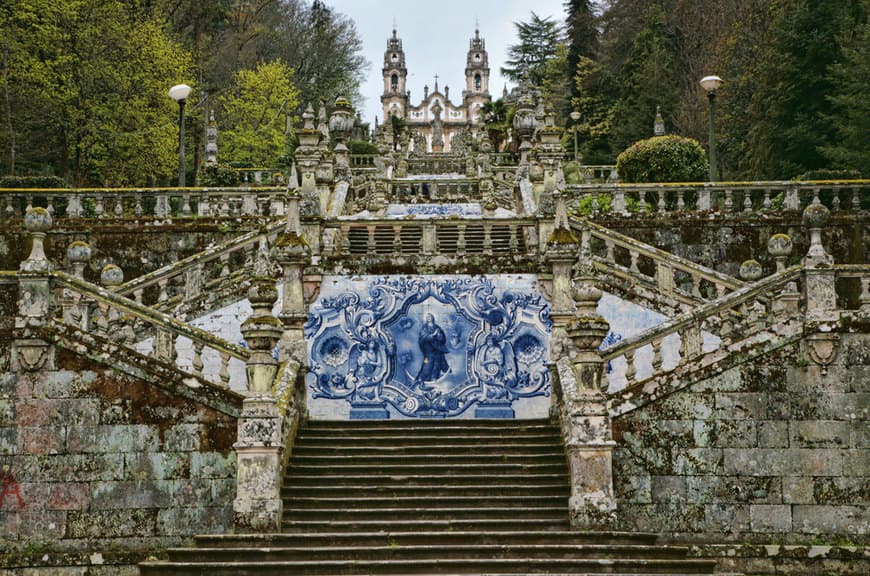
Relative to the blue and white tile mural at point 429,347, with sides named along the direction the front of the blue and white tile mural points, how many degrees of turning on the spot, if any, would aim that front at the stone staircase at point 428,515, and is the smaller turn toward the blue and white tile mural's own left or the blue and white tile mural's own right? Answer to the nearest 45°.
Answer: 0° — it already faces it

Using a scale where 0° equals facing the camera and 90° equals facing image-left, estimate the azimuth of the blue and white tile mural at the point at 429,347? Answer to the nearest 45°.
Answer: approximately 0°

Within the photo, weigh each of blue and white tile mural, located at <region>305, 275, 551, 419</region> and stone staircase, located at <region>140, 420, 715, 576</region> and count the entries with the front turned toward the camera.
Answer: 2

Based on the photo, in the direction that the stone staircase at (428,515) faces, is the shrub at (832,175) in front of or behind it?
behind

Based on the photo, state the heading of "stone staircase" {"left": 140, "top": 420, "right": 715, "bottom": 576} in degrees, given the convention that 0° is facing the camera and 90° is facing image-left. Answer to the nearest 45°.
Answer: approximately 0°

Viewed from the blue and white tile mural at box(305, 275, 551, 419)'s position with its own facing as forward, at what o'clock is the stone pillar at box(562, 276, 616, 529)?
The stone pillar is roughly at 11 o'clock from the blue and white tile mural.

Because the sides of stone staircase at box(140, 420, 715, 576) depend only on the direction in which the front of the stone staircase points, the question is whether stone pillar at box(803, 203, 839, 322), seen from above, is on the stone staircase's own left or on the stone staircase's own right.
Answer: on the stone staircase's own left

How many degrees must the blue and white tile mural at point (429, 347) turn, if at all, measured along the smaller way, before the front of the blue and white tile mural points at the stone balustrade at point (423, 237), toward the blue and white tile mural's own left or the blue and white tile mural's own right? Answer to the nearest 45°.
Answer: approximately 180°
